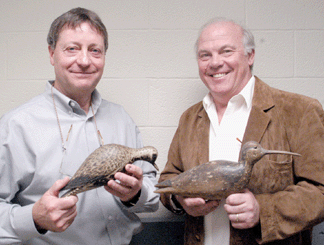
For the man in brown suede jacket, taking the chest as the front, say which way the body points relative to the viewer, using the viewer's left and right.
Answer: facing the viewer and to the left of the viewer

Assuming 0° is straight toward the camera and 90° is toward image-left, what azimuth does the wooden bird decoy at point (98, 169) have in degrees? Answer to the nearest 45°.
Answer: approximately 270°

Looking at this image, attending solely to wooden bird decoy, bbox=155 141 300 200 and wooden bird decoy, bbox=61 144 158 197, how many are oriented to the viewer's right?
2

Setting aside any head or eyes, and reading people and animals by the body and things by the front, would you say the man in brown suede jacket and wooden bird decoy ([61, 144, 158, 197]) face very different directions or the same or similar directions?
very different directions

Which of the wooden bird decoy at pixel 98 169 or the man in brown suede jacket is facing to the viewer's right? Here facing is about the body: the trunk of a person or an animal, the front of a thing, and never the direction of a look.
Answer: the wooden bird decoy

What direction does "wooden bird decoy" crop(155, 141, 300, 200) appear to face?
to the viewer's right
